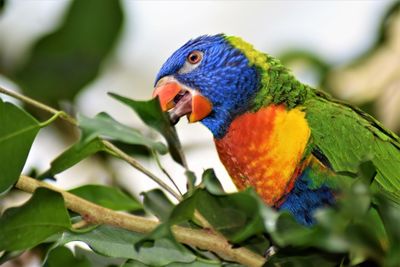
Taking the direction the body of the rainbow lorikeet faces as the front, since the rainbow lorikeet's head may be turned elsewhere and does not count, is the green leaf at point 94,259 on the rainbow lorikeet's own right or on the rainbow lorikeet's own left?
on the rainbow lorikeet's own left

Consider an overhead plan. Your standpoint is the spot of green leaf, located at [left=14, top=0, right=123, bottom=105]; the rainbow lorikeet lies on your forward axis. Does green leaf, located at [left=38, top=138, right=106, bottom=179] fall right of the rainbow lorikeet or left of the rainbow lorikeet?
right

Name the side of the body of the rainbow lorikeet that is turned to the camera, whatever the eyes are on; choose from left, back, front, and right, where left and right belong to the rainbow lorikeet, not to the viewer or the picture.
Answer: left

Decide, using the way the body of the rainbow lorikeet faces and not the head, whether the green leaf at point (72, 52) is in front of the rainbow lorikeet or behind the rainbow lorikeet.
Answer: in front
